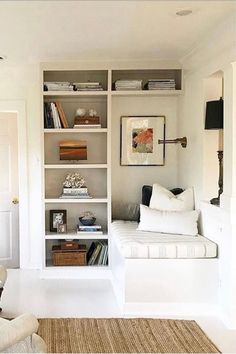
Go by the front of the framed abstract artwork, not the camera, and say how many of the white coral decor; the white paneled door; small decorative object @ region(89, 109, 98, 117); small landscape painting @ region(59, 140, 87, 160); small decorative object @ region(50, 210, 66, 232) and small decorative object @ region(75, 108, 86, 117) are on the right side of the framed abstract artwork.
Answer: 6

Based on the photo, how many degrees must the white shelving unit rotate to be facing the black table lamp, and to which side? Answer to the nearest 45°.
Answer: approximately 45° to its left

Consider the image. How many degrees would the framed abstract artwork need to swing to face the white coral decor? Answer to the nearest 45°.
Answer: approximately 90° to its right

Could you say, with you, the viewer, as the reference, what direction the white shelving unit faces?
facing the viewer

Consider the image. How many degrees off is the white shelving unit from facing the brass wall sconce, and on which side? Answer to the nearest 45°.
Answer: approximately 90° to its left

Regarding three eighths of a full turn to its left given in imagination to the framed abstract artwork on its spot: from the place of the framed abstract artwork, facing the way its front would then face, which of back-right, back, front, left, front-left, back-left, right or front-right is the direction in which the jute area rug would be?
back-right

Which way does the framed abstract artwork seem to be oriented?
toward the camera
